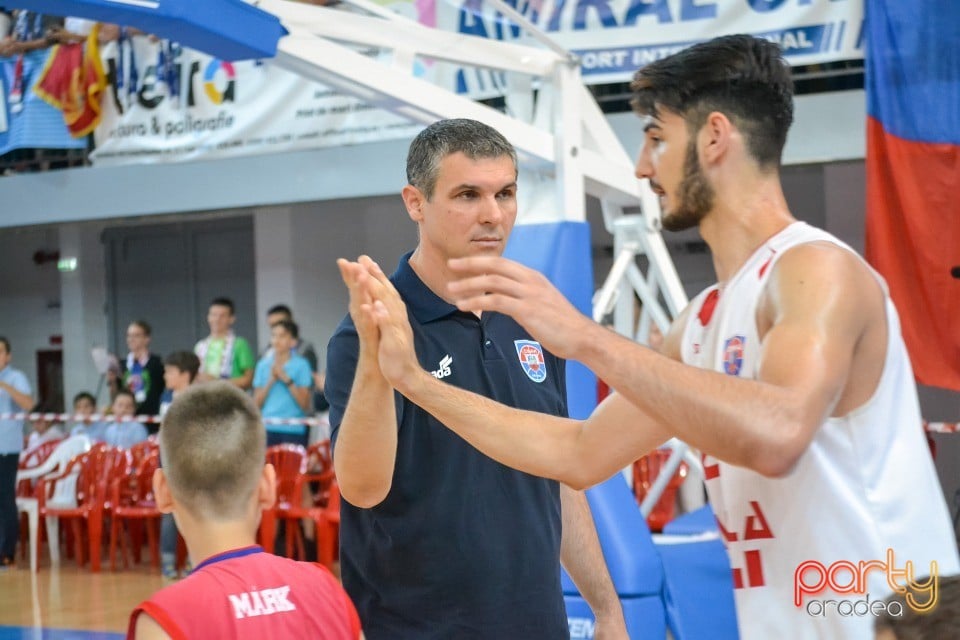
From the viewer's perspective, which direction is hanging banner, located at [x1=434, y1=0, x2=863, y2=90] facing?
toward the camera

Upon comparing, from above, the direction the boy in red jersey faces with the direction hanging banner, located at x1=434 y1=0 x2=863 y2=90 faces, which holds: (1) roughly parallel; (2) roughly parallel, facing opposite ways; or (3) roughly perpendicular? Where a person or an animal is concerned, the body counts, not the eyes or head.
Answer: roughly parallel, facing opposite ways

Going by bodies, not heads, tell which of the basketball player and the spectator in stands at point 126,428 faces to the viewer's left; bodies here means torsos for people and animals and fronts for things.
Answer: the basketball player

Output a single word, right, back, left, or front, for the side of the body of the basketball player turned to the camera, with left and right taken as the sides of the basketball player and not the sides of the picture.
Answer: left

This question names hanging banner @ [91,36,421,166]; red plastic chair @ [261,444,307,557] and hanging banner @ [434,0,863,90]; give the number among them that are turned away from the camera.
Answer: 0

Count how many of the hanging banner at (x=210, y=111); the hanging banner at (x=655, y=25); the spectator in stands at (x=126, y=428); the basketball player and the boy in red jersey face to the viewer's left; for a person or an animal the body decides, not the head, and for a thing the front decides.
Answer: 1

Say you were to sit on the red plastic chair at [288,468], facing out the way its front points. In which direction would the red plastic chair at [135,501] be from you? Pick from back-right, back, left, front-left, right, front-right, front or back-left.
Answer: right

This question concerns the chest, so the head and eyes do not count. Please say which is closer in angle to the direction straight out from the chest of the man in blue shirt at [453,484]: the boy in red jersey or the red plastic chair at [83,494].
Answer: the boy in red jersey

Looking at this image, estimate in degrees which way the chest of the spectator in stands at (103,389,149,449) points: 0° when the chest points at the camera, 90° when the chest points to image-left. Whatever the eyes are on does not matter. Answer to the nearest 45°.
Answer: approximately 0°

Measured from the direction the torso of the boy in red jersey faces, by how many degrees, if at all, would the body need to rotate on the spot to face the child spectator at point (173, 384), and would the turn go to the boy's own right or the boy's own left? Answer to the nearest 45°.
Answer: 0° — they already face them

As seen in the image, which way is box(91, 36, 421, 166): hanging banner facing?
toward the camera

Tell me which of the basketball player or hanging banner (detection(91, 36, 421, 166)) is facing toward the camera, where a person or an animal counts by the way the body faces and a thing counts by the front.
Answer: the hanging banner

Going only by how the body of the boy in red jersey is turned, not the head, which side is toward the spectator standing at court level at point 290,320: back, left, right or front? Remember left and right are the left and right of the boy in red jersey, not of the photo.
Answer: front

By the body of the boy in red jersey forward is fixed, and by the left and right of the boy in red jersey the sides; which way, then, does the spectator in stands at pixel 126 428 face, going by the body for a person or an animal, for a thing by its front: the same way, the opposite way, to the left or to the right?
the opposite way

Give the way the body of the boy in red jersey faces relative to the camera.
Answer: away from the camera

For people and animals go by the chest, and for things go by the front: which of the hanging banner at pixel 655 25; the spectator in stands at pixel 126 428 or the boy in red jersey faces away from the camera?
the boy in red jersey
